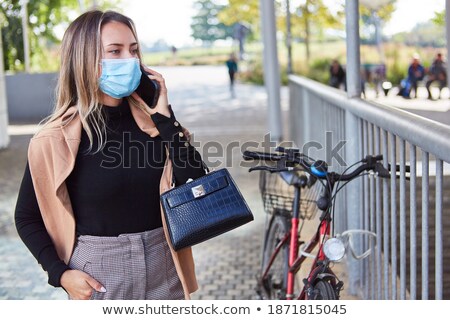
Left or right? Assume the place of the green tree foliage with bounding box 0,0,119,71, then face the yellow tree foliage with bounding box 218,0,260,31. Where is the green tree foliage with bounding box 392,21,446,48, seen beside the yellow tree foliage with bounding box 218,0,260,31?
right

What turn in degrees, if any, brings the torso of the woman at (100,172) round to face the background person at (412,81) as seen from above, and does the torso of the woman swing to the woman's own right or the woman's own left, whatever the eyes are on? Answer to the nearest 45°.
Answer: approximately 90° to the woman's own left

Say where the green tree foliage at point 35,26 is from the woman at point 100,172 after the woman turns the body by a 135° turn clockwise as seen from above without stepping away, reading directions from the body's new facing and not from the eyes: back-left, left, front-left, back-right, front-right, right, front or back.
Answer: right

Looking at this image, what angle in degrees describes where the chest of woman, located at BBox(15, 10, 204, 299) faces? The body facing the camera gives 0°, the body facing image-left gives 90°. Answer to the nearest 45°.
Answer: approximately 315°

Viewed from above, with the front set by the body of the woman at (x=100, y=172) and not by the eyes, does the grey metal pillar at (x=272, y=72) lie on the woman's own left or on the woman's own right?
on the woman's own left

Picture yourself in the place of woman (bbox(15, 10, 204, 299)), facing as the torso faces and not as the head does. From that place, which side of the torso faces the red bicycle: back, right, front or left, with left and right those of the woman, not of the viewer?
left

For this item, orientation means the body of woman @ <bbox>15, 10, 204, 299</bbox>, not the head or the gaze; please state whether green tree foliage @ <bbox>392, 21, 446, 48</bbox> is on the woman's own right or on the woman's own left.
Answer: on the woman's own left

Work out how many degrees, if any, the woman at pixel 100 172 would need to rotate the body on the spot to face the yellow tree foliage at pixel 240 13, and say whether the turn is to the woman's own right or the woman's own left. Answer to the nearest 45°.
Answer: approximately 135° to the woman's own left

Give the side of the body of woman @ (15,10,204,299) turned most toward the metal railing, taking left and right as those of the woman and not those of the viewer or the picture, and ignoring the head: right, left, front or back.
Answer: left

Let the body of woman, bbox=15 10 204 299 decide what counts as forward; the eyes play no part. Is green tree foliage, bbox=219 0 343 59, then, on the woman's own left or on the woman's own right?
on the woman's own left
